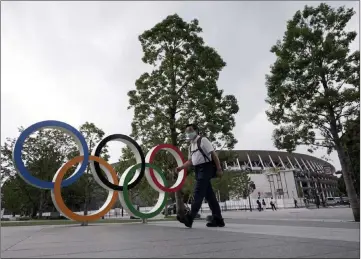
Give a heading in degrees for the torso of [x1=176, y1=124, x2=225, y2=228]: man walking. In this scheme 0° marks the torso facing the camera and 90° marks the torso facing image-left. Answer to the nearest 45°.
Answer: approximately 45°

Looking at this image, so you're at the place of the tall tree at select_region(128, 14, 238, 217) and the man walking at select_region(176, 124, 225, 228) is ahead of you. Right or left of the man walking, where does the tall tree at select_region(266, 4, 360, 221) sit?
left

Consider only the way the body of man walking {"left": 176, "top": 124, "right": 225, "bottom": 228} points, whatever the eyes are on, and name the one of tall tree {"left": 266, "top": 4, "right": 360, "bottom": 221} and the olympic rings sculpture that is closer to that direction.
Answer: the olympic rings sculpture

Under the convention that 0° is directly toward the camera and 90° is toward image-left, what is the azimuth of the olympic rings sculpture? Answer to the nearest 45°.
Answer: approximately 315°

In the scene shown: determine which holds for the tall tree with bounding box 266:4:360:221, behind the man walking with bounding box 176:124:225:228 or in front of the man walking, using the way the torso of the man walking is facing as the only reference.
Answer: behind

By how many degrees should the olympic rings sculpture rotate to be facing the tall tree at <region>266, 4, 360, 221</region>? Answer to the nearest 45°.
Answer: approximately 45° to its left
